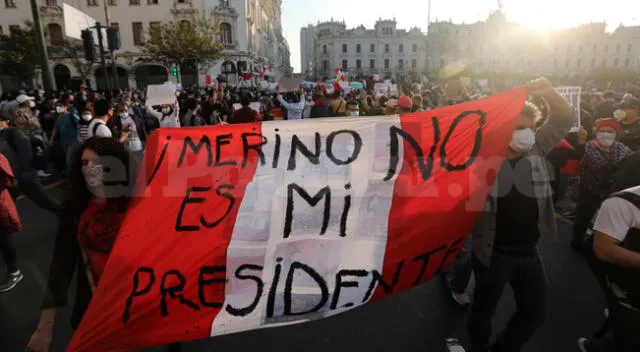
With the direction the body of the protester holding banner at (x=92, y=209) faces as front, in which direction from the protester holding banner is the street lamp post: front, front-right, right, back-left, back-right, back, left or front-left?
back

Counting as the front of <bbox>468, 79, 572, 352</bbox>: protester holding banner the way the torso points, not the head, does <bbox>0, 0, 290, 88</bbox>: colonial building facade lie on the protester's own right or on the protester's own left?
on the protester's own right

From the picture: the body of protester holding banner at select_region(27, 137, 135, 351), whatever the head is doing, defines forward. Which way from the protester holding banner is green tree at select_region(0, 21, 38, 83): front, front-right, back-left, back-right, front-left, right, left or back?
back

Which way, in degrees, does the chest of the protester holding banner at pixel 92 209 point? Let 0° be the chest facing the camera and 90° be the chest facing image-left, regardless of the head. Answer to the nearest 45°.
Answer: approximately 0°

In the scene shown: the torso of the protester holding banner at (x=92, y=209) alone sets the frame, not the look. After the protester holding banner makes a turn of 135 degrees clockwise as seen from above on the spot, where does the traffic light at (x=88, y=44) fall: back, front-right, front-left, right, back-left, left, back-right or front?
front-right
